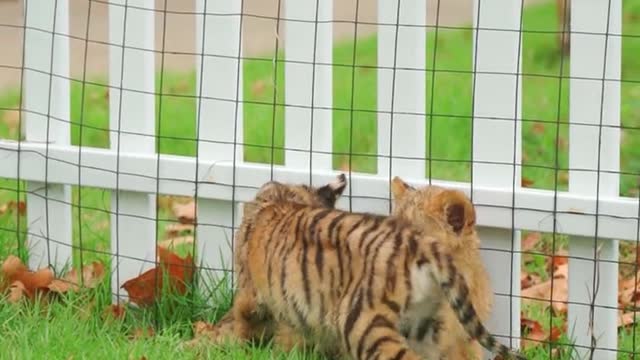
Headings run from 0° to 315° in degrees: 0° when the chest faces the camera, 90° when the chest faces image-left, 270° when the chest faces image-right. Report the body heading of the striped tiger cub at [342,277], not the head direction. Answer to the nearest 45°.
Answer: approximately 135°

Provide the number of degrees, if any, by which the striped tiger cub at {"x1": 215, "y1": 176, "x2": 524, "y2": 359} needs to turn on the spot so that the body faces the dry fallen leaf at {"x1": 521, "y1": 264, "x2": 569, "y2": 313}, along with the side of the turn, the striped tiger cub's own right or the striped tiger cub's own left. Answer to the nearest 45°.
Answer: approximately 90° to the striped tiger cub's own right

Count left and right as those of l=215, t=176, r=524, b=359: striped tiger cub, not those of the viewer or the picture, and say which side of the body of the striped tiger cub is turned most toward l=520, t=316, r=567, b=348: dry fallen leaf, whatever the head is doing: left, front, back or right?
right

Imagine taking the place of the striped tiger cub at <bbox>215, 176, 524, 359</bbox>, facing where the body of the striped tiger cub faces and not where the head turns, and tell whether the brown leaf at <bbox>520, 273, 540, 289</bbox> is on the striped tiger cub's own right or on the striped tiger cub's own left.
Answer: on the striped tiger cub's own right

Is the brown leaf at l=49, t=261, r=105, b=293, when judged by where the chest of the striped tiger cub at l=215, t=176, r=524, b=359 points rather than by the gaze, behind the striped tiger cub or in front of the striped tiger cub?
in front

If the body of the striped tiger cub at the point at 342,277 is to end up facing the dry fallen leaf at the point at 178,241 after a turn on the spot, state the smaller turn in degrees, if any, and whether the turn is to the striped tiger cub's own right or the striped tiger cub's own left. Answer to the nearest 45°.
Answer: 0° — it already faces it

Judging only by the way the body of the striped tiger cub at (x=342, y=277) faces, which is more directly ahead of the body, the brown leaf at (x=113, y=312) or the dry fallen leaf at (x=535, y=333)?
the brown leaf
